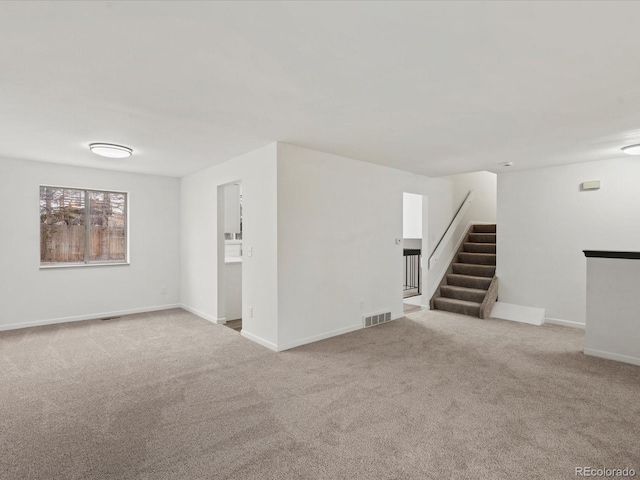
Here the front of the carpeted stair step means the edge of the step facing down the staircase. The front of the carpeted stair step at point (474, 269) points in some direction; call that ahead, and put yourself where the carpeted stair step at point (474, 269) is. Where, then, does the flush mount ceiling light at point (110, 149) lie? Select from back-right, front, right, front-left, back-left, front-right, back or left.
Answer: front-right

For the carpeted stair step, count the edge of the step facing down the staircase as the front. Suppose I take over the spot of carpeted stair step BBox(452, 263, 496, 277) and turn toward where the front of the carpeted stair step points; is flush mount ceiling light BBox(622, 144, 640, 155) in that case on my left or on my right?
on my left

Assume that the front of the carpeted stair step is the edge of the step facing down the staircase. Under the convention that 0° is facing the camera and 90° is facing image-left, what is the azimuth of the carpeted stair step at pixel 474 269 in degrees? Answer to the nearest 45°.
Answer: approximately 0°

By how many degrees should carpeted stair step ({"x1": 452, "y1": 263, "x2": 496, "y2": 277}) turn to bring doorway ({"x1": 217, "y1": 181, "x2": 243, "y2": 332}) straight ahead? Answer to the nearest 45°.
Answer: approximately 45° to its right

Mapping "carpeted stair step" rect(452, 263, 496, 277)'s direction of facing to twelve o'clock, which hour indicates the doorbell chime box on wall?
The doorbell chime box on wall is roughly at 10 o'clock from the carpeted stair step.

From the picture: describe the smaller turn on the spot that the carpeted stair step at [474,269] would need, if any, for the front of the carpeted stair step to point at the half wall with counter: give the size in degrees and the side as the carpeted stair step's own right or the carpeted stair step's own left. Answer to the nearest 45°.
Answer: approximately 45° to the carpeted stair step's own left

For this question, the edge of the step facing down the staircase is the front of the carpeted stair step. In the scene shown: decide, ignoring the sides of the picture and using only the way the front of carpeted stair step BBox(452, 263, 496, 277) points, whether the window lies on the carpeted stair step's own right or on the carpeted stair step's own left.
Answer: on the carpeted stair step's own right

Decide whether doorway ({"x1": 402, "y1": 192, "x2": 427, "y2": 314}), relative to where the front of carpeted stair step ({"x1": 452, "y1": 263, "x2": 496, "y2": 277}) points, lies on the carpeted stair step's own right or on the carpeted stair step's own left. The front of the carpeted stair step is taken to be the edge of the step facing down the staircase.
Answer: on the carpeted stair step's own right
